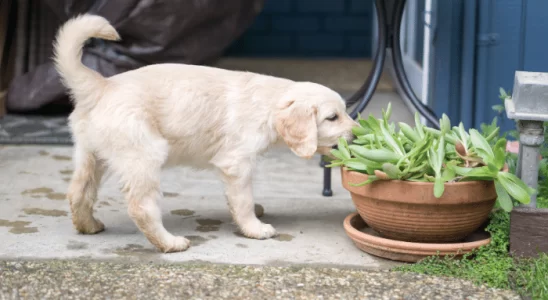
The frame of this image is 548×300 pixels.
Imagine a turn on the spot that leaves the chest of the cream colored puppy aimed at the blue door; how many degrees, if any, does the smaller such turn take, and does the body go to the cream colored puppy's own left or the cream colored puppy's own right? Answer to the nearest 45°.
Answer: approximately 45° to the cream colored puppy's own left

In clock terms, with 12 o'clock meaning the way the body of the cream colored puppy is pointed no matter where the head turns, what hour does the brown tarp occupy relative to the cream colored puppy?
The brown tarp is roughly at 9 o'clock from the cream colored puppy.

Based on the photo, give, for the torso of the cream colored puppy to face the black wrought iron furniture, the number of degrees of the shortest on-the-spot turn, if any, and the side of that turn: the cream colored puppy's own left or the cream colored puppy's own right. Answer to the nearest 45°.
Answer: approximately 45° to the cream colored puppy's own left

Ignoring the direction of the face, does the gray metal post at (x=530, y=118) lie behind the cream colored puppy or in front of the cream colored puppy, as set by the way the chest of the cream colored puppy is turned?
in front

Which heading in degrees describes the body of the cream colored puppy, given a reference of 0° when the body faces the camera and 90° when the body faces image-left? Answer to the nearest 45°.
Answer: approximately 270°

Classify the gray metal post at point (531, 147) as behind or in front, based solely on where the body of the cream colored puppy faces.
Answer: in front

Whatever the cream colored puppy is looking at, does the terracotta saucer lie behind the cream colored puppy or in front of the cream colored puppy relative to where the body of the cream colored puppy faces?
in front

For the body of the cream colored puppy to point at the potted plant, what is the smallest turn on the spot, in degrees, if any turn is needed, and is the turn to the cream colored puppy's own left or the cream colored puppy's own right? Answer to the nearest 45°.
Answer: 0° — it already faces it
